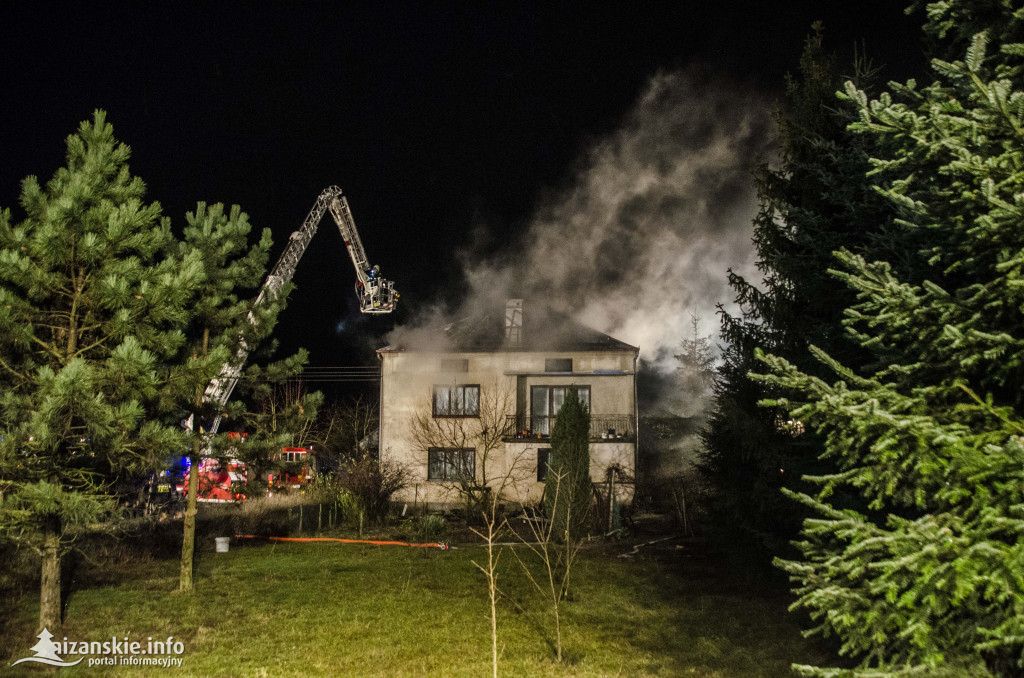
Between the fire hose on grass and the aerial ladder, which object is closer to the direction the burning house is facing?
the fire hose on grass

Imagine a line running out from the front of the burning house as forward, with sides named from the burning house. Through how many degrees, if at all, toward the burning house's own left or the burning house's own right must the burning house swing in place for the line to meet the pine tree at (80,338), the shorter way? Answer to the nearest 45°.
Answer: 0° — it already faces it

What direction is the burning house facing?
toward the camera

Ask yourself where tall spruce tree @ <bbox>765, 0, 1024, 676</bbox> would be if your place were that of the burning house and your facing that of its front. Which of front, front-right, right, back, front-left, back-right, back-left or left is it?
front

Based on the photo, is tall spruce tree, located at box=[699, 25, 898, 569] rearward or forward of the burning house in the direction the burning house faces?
forward

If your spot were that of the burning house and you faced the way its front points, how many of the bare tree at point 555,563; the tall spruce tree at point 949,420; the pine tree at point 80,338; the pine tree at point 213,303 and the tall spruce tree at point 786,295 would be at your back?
0

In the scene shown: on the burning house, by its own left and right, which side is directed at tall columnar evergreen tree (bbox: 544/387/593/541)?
front

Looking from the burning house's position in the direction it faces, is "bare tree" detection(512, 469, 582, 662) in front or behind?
in front

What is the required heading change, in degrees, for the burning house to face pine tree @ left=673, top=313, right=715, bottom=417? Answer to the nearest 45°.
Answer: approximately 135° to its left

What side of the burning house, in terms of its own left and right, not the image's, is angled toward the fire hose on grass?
front

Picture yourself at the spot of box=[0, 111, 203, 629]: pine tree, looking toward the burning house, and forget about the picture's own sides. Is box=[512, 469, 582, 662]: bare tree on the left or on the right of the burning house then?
right
